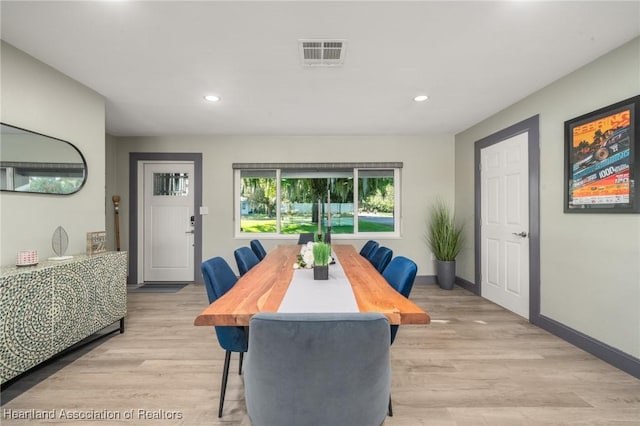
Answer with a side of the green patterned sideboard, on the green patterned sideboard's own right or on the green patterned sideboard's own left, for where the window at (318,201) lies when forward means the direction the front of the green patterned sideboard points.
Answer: on the green patterned sideboard's own left

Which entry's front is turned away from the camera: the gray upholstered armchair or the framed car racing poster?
the gray upholstered armchair

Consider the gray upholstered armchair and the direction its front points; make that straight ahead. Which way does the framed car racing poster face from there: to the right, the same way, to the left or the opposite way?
to the left

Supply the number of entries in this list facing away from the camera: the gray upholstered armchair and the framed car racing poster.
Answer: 1

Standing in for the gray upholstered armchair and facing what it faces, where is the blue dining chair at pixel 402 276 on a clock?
The blue dining chair is roughly at 1 o'clock from the gray upholstered armchair.

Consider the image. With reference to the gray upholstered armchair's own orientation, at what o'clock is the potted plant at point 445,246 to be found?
The potted plant is roughly at 1 o'clock from the gray upholstered armchair.

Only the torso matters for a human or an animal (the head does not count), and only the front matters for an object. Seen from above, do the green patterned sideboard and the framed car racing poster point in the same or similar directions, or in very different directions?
very different directions

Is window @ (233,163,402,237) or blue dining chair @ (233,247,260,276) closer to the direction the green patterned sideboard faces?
the blue dining chair

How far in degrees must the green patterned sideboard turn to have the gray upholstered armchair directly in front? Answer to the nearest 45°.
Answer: approximately 45° to its right

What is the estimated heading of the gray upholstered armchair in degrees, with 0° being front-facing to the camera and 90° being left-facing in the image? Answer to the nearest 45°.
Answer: approximately 180°
